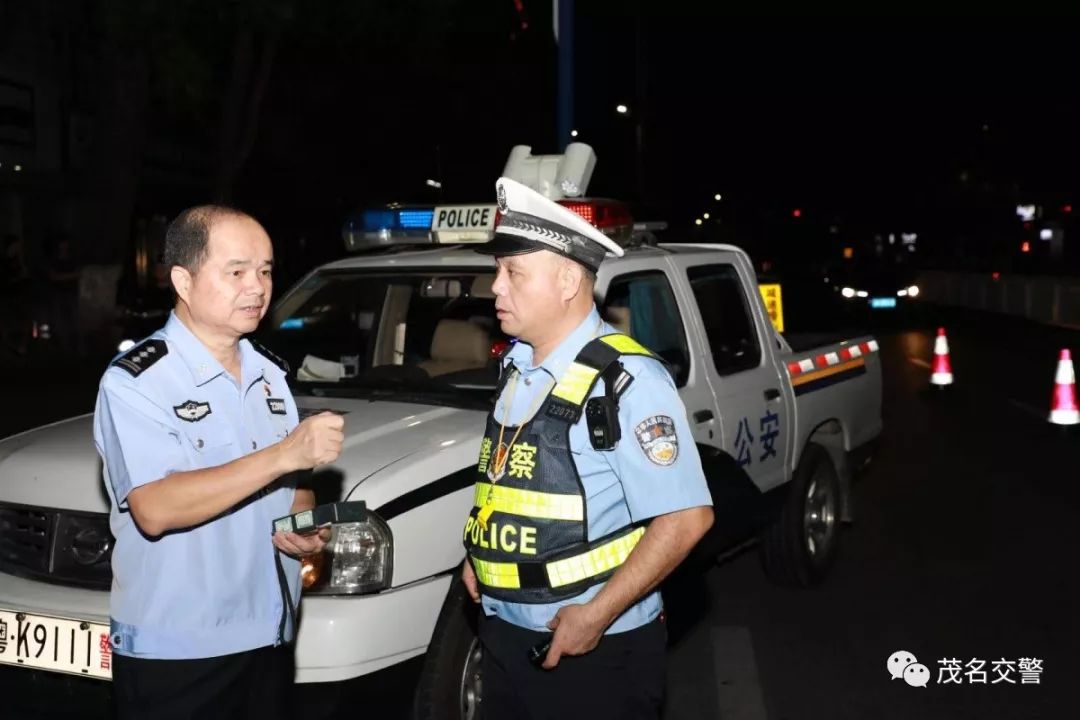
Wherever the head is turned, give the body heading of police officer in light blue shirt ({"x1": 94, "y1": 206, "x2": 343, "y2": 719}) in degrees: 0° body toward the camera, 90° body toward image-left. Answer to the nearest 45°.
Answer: approximately 315°

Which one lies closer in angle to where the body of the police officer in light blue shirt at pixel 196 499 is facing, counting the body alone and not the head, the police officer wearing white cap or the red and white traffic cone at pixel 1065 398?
the police officer wearing white cap

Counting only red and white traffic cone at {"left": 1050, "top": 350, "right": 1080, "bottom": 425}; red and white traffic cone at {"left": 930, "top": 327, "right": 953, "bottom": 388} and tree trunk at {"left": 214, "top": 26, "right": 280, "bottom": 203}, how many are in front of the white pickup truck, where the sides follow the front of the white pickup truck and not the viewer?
0

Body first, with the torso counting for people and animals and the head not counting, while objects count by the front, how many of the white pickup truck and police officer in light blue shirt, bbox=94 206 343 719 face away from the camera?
0

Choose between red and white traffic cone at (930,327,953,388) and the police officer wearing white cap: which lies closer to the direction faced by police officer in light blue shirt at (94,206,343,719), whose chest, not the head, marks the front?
the police officer wearing white cap

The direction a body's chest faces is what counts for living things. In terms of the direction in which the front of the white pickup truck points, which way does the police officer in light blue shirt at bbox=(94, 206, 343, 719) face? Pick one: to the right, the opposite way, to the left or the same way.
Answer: to the left

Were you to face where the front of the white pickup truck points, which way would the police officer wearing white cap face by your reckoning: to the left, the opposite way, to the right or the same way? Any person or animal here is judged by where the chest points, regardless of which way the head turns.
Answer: the same way

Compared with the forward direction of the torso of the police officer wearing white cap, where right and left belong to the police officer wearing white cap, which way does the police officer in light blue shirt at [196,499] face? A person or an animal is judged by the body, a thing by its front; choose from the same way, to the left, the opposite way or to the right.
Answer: to the left

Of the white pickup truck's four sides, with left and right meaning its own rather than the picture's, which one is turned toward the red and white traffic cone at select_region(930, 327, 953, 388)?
back

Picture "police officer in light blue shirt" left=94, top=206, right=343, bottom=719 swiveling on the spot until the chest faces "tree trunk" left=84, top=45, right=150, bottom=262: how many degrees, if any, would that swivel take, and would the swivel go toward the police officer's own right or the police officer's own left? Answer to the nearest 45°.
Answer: approximately 135° to the police officer's own left

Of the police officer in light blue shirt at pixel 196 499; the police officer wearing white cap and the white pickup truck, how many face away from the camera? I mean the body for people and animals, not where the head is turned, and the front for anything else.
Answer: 0

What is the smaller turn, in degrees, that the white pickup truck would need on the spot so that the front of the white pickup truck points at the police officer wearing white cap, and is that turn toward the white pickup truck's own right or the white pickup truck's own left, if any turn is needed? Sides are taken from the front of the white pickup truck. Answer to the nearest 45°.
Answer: approximately 45° to the white pickup truck's own left

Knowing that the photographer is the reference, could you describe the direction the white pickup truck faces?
facing the viewer and to the left of the viewer

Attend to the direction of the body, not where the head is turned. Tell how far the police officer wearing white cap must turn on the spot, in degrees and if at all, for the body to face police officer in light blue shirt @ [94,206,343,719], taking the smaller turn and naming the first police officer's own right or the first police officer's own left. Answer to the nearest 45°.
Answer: approximately 45° to the first police officer's own right

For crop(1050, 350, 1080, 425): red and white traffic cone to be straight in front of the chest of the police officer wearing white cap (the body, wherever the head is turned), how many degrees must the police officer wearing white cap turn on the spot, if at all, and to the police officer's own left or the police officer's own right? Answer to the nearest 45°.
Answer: approximately 180°

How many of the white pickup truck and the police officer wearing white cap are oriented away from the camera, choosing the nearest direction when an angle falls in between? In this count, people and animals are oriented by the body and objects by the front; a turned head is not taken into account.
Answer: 0
